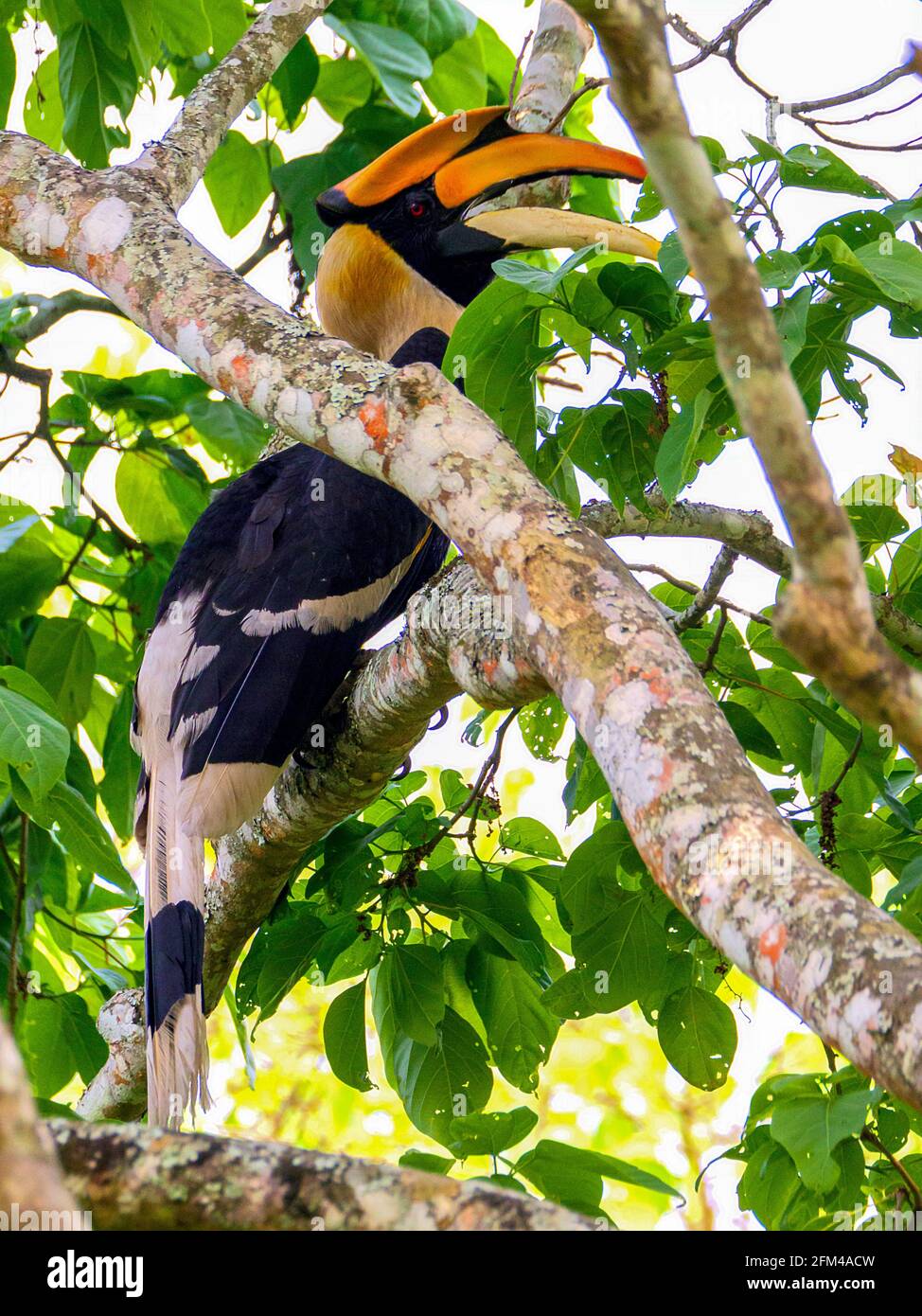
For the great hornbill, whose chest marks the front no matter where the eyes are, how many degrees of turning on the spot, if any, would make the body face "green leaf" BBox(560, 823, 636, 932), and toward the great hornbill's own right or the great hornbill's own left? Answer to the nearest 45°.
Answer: approximately 45° to the great hornbill's own right
